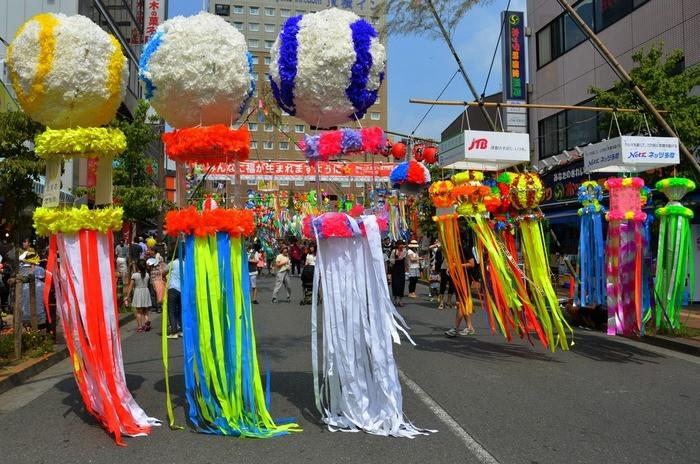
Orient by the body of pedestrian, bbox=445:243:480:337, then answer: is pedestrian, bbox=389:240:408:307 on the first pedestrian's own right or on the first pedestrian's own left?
on the first pedestrian's own right

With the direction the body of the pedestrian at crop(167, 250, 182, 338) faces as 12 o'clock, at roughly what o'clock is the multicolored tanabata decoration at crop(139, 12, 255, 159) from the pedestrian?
The multicolored tanabata decoration is roughly at 6 o'clock from the pedestrian.

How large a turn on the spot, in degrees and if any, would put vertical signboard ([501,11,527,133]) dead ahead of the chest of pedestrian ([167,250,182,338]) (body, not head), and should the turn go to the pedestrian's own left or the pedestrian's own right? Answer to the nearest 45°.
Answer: approximately 45° to the pedestrian's own right

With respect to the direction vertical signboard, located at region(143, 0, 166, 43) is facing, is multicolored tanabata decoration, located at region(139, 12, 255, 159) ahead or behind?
ahead
